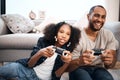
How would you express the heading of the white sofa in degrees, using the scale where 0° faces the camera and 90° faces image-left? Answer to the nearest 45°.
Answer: approximately 0°

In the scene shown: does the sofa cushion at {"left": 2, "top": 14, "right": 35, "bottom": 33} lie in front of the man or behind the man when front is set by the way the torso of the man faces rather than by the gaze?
behind

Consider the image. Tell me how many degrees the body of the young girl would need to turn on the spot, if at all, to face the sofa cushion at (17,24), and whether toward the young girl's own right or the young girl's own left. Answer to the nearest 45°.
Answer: approximately 180°

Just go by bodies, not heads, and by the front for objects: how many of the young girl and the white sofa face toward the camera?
2

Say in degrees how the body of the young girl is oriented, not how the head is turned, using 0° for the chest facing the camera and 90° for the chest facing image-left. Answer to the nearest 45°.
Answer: approximately 0°

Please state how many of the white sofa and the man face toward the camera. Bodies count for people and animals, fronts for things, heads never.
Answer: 2
